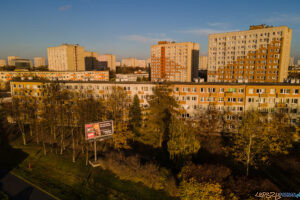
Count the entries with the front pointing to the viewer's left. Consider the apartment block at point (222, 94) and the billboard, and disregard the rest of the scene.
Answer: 0

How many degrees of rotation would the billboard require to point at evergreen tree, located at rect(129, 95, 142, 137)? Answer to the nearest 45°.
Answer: approximately 90° to its left

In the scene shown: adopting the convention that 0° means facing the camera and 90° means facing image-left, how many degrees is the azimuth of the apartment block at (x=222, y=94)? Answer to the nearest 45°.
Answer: approximately 0°

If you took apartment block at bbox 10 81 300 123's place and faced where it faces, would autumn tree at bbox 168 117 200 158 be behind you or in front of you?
in front

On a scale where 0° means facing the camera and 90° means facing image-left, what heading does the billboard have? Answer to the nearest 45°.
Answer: approximately 315°

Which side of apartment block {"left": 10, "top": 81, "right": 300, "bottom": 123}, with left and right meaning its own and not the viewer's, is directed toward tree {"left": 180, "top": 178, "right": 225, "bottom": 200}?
front

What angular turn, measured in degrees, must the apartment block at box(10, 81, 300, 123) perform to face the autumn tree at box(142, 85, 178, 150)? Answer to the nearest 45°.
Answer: approximately 45° to its right
